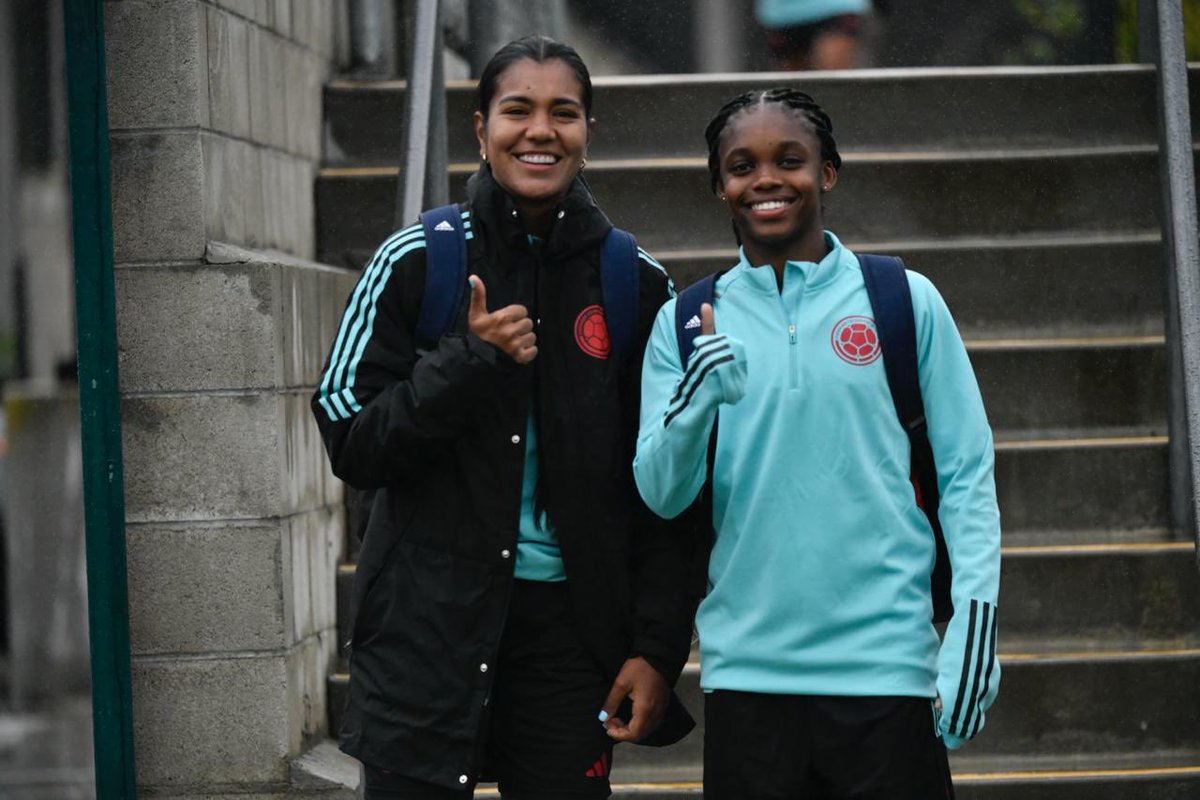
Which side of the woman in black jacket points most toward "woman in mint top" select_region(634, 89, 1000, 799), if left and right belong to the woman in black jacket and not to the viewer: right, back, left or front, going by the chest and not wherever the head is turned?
left

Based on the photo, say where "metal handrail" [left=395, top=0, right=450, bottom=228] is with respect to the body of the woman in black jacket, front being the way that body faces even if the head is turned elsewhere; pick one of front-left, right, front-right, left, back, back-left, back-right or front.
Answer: back

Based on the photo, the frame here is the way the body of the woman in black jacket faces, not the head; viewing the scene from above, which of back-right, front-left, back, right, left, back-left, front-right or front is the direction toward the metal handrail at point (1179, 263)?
back-left

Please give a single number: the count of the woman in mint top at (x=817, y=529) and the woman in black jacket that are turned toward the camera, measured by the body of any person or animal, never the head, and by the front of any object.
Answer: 2

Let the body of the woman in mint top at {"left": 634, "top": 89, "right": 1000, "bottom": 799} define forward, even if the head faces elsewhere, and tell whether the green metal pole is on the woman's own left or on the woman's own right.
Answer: on the woman's own right

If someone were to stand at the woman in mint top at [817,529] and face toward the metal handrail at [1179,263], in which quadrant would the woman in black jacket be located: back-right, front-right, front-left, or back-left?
back-left

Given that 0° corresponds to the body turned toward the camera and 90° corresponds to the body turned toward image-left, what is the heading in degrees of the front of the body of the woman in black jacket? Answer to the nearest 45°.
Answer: approximately 0°

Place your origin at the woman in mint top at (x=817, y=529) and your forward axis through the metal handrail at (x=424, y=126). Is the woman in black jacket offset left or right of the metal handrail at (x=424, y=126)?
left
